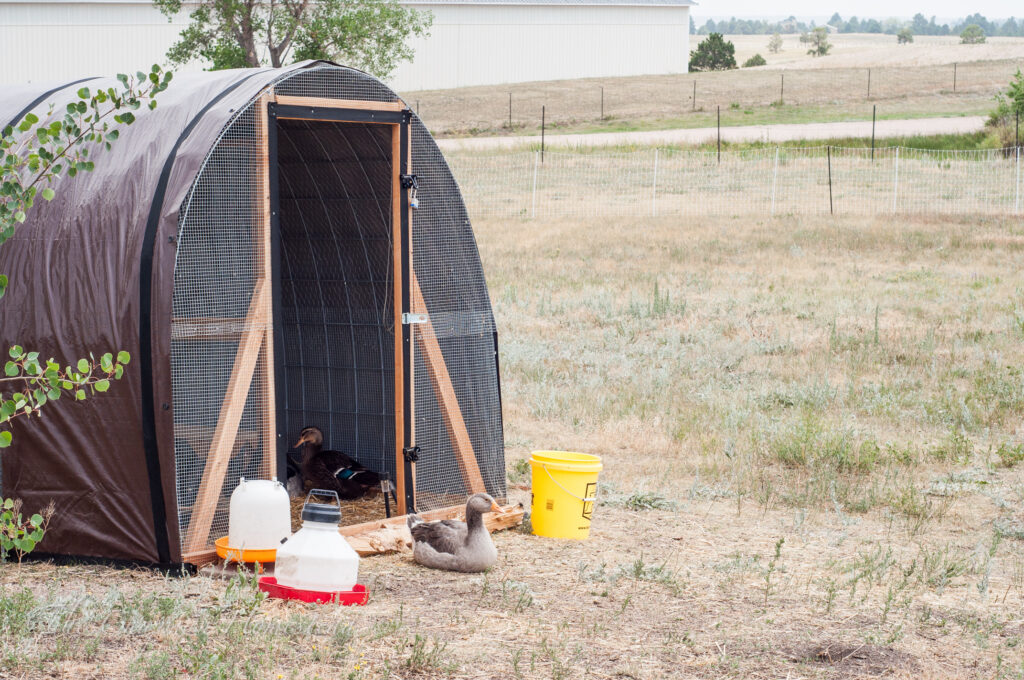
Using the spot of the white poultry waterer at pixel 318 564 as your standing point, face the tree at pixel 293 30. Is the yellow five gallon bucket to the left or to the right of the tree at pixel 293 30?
right

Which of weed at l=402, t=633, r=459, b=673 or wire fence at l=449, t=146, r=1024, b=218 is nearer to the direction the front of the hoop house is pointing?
the weed

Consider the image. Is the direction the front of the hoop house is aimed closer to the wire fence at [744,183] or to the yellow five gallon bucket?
the yellow five gallon bucket

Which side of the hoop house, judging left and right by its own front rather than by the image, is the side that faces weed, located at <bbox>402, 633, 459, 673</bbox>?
front

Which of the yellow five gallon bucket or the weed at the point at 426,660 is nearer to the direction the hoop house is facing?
the weed

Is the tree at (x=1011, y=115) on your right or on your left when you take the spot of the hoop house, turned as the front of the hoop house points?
on your left

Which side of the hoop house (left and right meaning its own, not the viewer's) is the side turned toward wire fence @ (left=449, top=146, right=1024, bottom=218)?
left

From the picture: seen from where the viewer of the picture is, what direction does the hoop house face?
facing the viewer and to the right of the viewer

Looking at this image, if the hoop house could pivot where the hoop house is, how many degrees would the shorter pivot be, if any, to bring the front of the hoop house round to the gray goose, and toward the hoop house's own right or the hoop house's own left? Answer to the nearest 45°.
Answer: approximately 45° to the hoop house's own left

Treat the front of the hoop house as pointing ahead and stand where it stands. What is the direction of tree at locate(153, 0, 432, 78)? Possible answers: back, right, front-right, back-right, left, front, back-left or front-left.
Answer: back-left

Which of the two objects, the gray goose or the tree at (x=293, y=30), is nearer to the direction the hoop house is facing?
the gray goose

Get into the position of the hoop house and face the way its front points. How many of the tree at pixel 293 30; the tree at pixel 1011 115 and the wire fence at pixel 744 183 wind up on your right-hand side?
0
